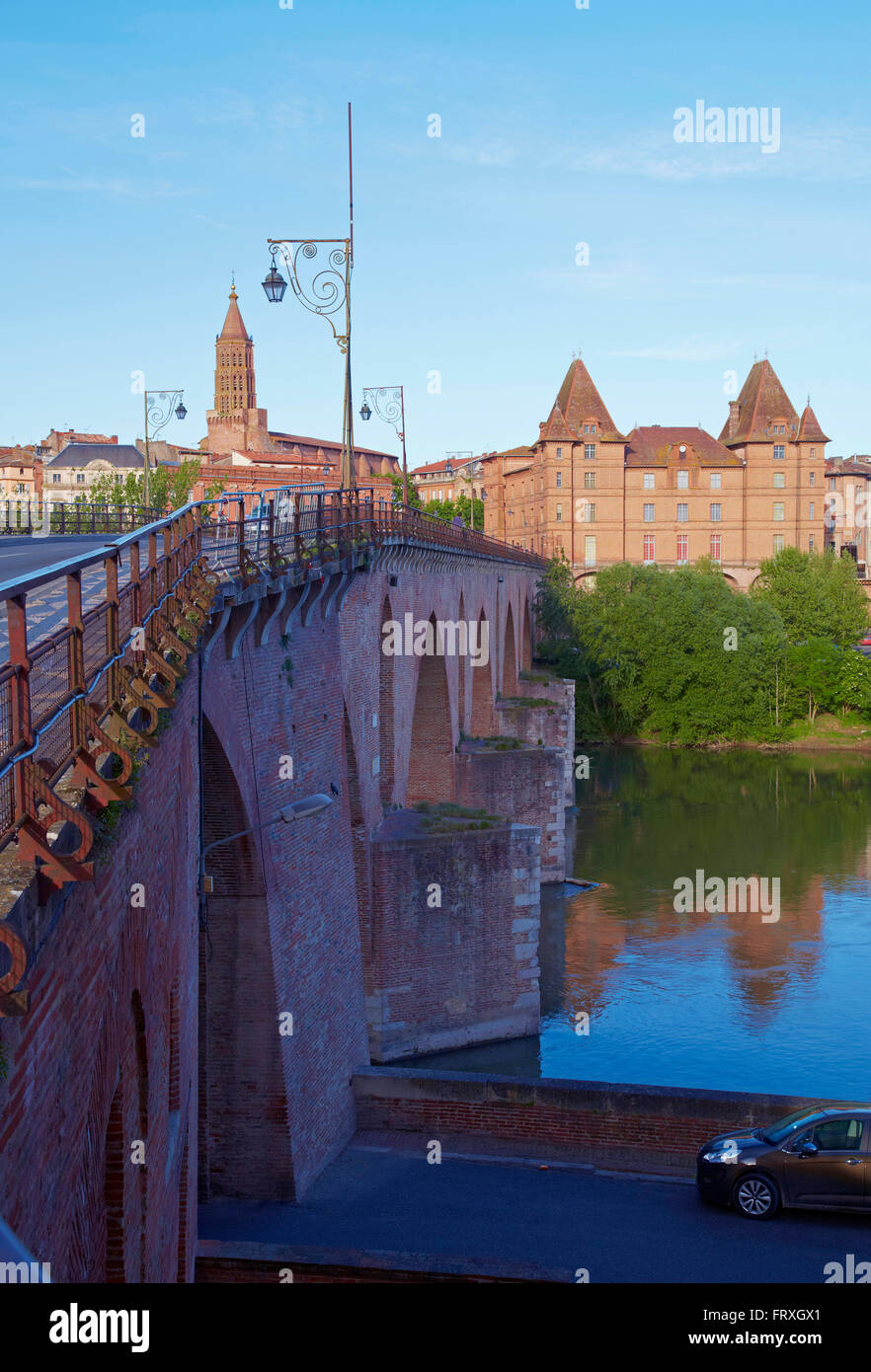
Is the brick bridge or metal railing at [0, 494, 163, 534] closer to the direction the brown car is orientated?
the brick bridge

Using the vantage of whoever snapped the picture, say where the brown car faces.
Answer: facing to the left of the viewer

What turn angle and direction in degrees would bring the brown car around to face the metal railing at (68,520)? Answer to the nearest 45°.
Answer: approximately 45° to its right

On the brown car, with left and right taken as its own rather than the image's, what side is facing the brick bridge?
front

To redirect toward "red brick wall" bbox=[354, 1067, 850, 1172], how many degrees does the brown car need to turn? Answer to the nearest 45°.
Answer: approximately 45° to its right
